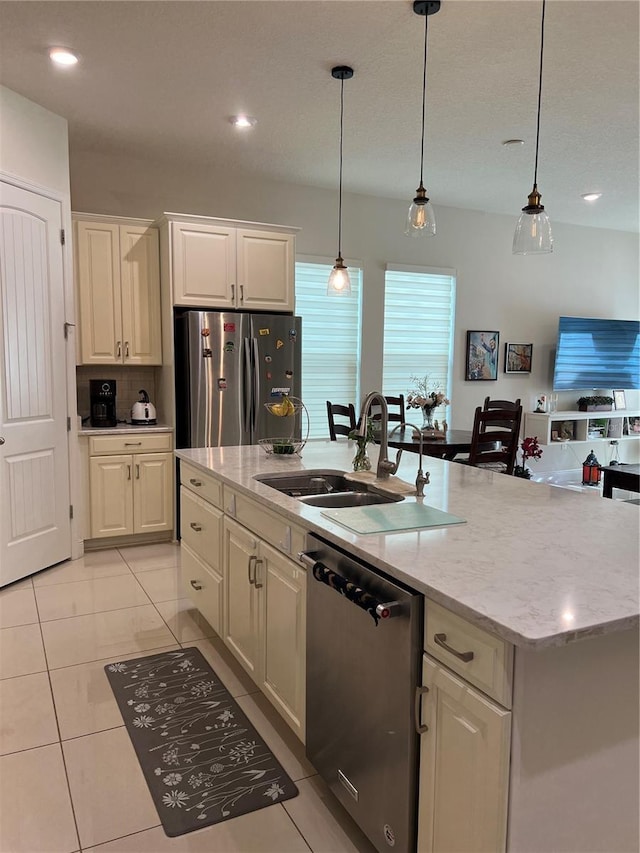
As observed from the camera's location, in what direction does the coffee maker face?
facing the viewer

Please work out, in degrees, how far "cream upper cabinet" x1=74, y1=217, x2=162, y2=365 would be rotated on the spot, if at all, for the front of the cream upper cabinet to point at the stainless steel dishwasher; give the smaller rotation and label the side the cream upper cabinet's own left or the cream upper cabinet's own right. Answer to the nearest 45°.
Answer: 0° — it already faces it

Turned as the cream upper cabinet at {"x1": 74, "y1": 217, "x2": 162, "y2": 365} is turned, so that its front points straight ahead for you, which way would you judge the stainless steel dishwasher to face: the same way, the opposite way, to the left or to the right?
to the right

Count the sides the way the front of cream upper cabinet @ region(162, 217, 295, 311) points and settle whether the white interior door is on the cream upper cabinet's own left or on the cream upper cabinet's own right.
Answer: on the cream upper cabinet's own right

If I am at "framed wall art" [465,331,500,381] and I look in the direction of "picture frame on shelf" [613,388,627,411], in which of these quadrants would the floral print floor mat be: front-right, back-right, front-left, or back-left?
back-right

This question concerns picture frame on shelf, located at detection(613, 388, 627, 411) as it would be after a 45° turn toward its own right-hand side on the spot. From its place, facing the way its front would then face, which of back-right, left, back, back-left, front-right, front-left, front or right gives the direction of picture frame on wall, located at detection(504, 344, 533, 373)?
front-right

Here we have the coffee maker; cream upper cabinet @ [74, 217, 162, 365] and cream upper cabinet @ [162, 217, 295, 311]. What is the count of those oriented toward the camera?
3

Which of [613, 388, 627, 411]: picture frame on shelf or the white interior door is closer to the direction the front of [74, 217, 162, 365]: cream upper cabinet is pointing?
the white interior door

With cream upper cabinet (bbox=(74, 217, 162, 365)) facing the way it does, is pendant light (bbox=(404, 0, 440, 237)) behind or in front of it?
in front

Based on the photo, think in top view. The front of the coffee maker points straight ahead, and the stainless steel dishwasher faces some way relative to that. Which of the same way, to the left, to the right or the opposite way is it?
to the right

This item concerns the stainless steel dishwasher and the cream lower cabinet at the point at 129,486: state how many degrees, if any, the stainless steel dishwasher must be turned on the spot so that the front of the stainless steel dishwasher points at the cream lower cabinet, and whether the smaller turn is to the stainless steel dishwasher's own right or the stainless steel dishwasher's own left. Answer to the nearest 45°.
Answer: approximately 90° to the stainless steel dishwasher's own right

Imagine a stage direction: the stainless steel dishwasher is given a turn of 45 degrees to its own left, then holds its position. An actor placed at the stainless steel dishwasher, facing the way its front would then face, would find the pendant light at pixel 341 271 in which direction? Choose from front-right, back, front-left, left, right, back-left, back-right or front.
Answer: back

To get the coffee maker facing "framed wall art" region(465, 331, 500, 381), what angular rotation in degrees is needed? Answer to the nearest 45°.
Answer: approximately 90° to its left

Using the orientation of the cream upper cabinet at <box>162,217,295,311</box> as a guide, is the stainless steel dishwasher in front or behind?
in front

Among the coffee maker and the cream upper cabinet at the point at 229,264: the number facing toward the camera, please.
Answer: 2

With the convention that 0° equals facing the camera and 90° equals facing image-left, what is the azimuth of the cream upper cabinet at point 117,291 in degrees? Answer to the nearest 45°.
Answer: approximately 0°
